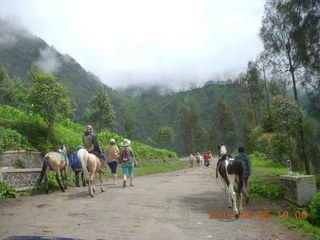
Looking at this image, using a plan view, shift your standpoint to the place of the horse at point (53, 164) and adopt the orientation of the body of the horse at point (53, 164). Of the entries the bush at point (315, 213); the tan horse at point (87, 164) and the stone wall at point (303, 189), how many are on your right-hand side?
3

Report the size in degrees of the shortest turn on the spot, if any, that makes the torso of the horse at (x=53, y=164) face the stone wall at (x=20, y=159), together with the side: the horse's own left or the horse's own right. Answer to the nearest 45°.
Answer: approximately 90° to the horse's own left

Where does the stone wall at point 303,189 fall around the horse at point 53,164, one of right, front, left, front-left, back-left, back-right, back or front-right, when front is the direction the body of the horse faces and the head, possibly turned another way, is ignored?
right

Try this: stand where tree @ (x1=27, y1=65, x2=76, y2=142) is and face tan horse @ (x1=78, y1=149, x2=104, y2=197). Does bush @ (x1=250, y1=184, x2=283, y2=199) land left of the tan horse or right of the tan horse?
left

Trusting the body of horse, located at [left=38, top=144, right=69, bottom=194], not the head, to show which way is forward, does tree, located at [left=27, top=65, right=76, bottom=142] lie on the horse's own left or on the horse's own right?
on the horse's own left

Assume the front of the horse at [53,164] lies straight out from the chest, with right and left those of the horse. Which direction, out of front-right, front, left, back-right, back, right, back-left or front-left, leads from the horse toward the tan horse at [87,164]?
right

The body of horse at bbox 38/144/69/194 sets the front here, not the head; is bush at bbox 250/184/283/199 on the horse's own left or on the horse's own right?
on the horse's own right

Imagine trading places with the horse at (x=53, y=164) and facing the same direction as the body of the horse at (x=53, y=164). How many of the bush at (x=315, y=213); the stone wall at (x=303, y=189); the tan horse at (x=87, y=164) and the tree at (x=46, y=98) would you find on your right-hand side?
3

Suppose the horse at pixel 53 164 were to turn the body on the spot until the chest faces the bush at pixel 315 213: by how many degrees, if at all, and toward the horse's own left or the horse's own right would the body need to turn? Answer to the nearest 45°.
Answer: approximately 90° to the horse's own right

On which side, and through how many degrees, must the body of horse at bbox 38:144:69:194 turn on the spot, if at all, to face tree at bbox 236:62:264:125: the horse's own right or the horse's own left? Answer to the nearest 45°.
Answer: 0° — it already faces it

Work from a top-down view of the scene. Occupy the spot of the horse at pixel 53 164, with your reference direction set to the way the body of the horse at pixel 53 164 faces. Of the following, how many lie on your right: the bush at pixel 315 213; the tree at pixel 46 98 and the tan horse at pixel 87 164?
2

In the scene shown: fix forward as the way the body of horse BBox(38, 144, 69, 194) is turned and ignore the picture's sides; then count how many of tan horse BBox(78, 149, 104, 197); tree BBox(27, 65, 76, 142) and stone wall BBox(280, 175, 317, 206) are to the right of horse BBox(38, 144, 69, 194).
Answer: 2

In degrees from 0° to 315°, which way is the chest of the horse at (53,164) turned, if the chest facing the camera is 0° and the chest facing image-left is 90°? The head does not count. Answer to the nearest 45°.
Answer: approximately 225°
